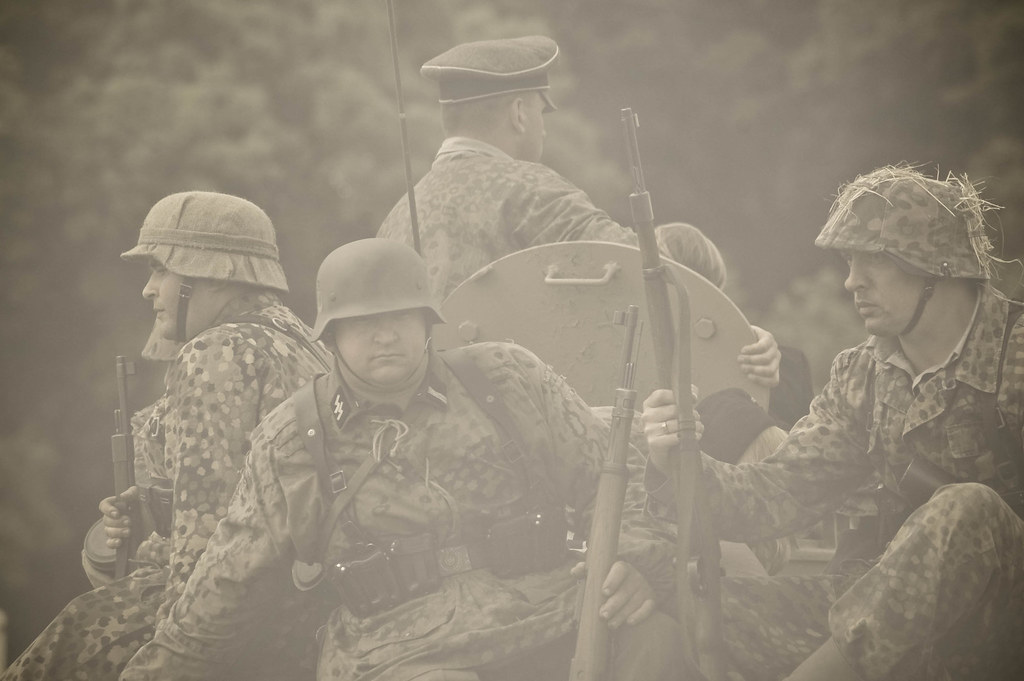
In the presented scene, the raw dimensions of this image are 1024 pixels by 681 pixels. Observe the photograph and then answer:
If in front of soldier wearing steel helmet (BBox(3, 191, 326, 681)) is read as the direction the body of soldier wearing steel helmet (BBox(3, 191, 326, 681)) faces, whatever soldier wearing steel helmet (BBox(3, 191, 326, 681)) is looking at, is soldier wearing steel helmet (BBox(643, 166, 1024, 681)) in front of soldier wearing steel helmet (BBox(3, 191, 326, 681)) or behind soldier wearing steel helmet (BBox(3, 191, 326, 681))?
behind

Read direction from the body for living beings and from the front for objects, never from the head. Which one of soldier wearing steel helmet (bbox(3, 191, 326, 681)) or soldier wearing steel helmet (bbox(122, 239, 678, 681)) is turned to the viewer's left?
soldier wearing steel helmet (bbox(3, 191, 326, 681))

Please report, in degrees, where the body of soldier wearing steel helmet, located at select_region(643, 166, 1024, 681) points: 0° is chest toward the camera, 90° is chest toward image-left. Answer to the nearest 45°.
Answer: approximately 45°

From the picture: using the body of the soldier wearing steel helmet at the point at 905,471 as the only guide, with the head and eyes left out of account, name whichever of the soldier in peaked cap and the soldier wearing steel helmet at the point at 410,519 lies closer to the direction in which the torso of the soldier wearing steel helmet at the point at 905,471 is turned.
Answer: the soldier wearing steel helmet

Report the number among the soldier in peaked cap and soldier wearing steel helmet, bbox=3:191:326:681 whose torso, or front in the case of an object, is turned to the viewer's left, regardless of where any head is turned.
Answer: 1

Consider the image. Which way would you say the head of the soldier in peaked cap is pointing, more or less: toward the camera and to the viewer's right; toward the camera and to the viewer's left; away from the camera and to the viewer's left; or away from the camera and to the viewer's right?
away from the camera and to the viewer's right

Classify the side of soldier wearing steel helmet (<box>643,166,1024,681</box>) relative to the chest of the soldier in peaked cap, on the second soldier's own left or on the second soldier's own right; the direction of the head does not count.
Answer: on the second soldier's own right

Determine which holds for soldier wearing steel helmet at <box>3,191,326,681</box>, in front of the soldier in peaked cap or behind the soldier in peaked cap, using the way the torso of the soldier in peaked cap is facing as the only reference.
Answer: behind

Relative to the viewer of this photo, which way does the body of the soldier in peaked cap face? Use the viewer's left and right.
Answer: facing away from the viewer and to the right of the viewer

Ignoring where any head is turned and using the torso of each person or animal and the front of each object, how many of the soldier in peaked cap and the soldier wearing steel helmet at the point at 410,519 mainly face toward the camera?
1

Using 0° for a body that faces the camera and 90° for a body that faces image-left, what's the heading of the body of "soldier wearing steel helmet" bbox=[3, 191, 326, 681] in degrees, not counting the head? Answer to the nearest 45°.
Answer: approximately 90°
